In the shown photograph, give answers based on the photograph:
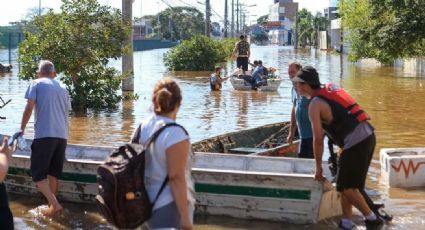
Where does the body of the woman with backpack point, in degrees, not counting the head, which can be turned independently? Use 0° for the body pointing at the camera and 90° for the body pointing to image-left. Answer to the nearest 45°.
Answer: approximately 225°

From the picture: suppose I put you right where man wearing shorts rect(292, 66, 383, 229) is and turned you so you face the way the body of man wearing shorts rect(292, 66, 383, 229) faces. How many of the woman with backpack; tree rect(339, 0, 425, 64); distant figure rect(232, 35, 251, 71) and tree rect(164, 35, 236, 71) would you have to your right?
3

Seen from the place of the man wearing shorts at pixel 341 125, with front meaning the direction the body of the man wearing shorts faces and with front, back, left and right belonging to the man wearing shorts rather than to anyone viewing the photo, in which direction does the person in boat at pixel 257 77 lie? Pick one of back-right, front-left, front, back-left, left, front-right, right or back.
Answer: right

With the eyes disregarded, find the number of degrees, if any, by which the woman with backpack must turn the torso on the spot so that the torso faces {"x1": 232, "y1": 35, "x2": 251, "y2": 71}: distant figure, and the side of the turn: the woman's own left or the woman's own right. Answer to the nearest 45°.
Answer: approximately 45° to the woman's own left

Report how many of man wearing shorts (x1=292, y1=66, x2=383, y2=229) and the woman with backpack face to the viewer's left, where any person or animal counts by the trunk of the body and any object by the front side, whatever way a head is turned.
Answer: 1

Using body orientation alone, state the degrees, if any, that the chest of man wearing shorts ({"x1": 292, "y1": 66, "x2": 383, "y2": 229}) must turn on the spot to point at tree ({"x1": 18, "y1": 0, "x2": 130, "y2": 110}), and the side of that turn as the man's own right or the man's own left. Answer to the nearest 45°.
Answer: approximately 45° to the man's own right

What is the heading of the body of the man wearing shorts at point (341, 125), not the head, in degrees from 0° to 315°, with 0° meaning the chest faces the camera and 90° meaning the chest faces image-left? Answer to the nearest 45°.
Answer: approximately 90°

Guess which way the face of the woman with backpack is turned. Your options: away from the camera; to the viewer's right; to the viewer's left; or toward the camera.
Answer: away from the camera

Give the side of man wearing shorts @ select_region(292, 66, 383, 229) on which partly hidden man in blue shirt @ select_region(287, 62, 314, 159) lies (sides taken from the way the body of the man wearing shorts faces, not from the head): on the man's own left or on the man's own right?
on the man's own right

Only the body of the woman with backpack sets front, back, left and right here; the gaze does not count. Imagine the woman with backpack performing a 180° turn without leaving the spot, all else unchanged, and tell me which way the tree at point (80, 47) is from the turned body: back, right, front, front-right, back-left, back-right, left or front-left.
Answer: back-right

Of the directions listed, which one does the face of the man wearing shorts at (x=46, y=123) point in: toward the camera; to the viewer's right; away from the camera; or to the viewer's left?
away from the camera

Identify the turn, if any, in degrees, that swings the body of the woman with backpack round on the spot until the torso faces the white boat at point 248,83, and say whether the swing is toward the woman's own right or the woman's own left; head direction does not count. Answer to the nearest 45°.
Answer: approximately 45° to the woman's own left

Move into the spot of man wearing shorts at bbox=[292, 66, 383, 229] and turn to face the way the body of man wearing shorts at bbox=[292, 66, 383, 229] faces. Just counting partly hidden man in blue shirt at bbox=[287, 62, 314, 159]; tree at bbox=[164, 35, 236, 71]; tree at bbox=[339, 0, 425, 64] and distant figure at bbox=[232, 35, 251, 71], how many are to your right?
4
